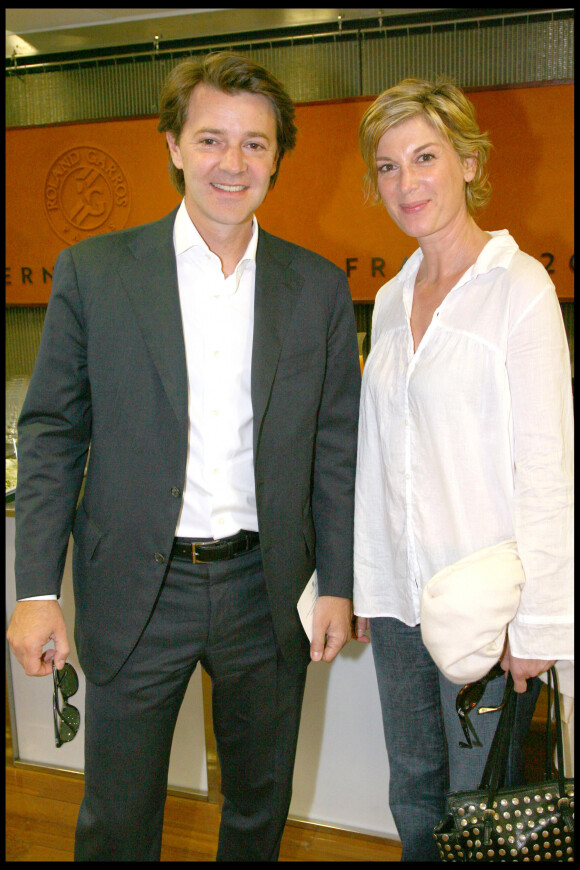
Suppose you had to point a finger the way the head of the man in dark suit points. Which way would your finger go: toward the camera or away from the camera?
toward the camera

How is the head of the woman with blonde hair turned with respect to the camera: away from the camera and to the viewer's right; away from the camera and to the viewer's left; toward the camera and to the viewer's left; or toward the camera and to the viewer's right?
toward the camera and to the viewer's left

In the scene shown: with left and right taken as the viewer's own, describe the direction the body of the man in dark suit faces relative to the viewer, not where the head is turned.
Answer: facing the viewer

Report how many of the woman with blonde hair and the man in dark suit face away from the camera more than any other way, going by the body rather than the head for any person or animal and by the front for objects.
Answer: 0

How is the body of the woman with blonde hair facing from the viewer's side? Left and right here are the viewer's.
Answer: facing the viewer and to the left of the viewer

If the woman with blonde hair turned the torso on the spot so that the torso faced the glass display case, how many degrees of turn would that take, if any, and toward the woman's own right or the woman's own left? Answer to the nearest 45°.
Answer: approximately 90° to the woman's own right

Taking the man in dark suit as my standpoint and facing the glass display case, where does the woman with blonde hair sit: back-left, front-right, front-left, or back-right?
back-right
